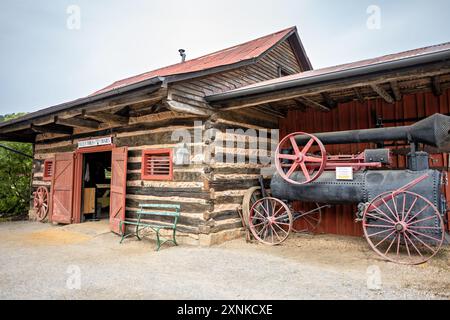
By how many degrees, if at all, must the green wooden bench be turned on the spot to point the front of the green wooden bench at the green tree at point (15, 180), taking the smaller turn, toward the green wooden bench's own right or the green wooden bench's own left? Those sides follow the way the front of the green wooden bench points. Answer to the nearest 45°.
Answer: approximately 90° to the green wooden bench's own right

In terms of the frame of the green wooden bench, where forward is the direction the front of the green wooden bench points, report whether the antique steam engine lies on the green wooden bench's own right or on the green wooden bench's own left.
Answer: on the green wooden bench's own left

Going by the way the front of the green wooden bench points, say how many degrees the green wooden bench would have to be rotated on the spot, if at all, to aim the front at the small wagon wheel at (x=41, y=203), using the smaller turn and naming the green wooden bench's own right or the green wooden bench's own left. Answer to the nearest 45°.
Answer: approximately 90° to the green wooden bench's own right

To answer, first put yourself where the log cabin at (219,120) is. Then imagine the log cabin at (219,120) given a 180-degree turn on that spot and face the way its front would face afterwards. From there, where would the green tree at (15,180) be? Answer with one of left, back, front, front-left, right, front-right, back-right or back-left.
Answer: left

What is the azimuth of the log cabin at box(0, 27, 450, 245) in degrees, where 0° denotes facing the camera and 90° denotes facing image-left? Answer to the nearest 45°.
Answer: approximately 45°

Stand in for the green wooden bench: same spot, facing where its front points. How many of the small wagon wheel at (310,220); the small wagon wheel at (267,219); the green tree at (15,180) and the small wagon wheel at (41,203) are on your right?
2

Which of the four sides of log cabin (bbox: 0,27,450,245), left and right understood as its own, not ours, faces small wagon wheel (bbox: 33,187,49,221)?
right

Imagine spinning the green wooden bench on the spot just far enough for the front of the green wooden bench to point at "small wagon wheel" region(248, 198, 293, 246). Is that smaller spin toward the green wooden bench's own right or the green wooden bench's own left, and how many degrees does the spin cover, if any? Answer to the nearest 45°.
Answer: approximately 135° to the green wooden bench's own left

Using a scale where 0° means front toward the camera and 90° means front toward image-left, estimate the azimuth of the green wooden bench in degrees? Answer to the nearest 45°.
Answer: approximately 45°
